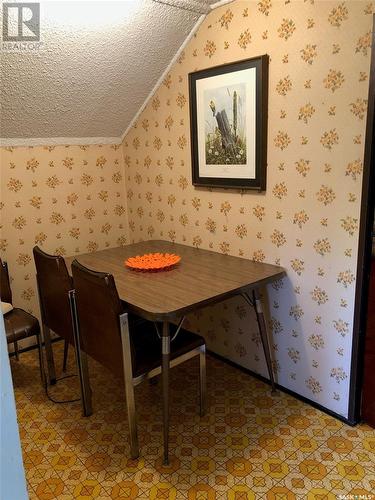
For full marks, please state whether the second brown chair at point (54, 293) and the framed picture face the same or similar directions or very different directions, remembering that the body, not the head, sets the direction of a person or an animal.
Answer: very different directions

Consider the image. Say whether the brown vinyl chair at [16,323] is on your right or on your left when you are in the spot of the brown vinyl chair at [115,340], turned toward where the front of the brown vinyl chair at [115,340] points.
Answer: on your left

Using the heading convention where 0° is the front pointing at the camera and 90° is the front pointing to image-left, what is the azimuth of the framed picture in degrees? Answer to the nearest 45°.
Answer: approximately 45°

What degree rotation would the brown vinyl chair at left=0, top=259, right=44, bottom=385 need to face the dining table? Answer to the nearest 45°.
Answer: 0° — it already faces it

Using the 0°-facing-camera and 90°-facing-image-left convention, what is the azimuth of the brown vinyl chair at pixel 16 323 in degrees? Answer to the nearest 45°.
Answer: approximately 315°

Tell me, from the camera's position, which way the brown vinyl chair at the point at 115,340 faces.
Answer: facing away from the viewer and to the right of the viewer
